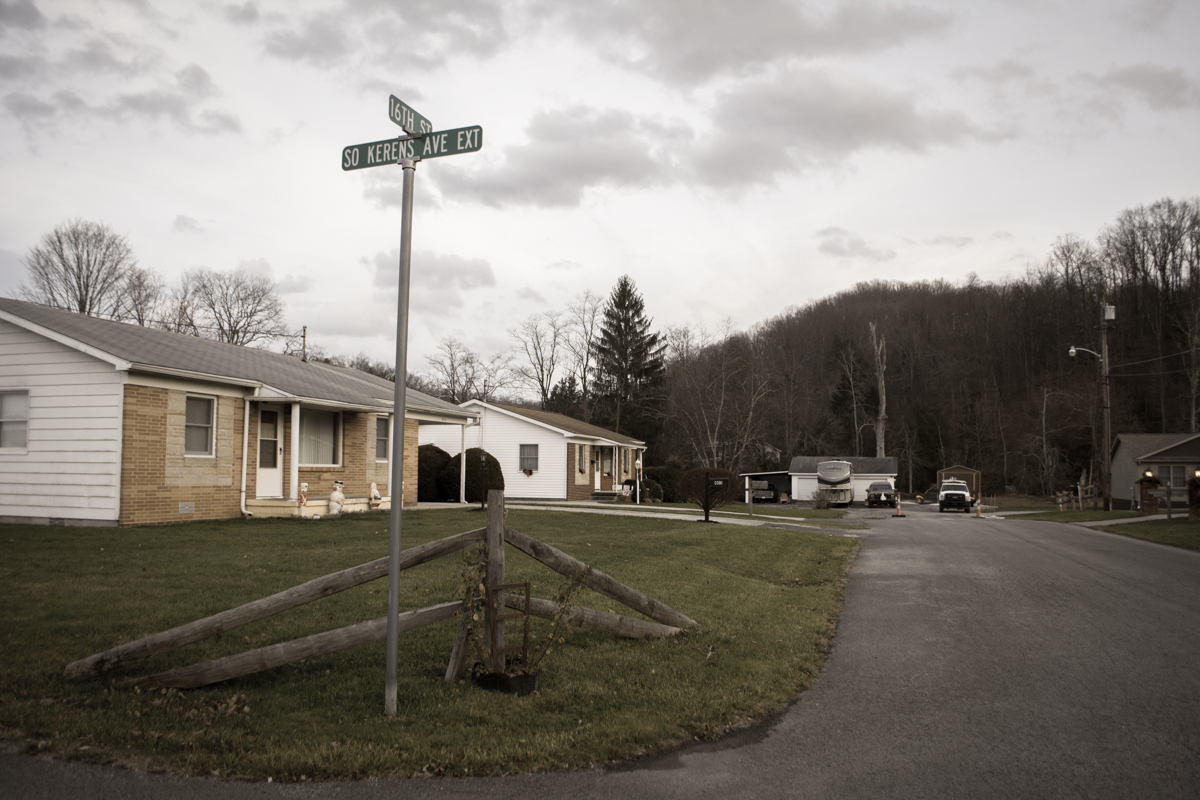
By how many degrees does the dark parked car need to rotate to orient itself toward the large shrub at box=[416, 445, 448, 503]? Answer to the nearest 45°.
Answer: approximately 45° to its right

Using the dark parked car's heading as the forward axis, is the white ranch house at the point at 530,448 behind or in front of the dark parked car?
in front

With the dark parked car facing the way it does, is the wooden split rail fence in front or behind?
in front

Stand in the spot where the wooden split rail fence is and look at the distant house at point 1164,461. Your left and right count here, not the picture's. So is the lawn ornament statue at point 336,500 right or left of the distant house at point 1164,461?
left

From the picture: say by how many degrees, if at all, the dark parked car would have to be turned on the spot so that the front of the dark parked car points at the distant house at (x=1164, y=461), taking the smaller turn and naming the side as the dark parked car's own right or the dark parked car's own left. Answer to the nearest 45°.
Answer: approximately 90° to the dark parked car's own left

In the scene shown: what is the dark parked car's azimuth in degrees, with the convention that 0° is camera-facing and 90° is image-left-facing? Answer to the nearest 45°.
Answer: approximately 0°

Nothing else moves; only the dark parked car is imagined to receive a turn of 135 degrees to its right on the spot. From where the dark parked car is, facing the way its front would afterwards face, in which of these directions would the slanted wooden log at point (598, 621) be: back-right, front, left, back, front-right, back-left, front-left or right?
back-left

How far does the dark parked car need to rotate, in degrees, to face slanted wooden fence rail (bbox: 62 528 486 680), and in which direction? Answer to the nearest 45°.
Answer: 0° — it already faces it

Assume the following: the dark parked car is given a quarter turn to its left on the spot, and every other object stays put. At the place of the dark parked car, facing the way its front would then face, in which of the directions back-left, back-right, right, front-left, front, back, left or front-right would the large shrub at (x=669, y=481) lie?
back-right

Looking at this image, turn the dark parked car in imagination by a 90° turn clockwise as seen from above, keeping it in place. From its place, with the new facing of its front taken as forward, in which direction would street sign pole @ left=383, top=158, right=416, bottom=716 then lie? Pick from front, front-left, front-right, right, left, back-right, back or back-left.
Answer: left

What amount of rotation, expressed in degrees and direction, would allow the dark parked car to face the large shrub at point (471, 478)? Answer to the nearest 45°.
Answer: approximately 45° to its right
